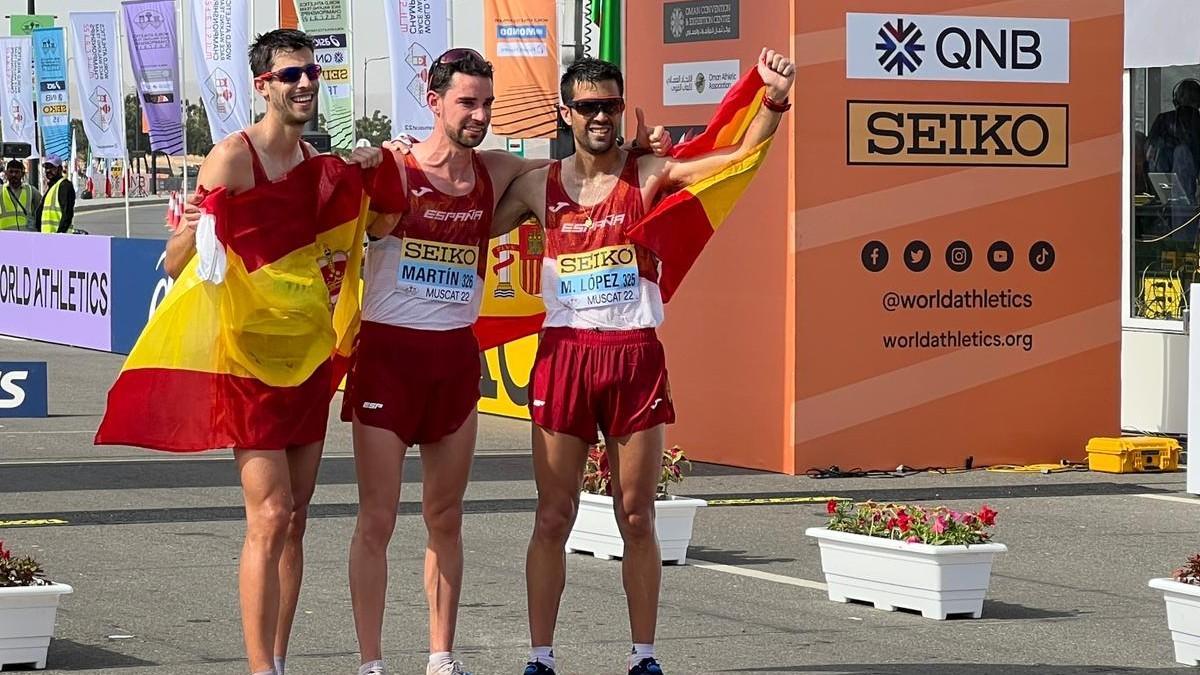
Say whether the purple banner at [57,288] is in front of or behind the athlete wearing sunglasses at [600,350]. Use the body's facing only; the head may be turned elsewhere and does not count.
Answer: behind

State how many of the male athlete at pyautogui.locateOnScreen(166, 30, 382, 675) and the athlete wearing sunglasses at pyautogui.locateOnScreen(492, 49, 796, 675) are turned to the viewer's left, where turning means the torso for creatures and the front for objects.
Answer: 0

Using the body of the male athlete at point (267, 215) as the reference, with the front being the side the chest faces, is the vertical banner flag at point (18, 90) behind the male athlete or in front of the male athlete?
behind

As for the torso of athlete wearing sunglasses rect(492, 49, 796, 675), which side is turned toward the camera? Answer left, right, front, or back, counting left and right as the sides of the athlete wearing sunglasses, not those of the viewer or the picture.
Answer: front

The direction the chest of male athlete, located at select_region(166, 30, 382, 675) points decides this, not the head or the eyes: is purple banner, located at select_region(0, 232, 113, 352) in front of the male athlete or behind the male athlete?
behind

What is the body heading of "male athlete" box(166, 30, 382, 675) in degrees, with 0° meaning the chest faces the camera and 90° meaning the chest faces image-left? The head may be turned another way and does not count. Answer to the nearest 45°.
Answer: approximately 315°

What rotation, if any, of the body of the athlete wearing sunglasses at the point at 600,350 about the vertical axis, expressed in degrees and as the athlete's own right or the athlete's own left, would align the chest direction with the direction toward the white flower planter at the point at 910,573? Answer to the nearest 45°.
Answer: approximately 135° to the athlete's own left

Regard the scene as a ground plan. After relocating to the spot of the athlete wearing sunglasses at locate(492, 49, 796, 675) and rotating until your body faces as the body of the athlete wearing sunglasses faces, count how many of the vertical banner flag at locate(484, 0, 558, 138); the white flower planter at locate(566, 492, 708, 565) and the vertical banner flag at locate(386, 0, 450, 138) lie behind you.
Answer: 3

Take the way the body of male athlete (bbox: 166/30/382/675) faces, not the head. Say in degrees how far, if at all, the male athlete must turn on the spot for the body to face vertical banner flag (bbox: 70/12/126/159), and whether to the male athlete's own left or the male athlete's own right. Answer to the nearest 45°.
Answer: approximately 135° to the male athlete's own left

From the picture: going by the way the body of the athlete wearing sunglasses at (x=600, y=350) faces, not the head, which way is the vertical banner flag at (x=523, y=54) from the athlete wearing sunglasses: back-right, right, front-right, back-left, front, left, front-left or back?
back

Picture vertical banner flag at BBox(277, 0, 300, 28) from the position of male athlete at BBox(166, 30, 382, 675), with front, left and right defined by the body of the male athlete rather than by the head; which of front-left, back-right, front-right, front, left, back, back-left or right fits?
back-left

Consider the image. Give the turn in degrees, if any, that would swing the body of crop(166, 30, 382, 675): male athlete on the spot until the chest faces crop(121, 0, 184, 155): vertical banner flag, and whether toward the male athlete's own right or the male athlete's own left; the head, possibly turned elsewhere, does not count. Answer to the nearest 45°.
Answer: approximately 135° to the male athlete's own left

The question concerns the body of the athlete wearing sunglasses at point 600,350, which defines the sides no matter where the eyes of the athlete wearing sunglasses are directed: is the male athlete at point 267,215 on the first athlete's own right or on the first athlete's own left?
on the first athlete's own right

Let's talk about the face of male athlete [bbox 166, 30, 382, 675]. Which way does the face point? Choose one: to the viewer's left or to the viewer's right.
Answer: to the viewer's right

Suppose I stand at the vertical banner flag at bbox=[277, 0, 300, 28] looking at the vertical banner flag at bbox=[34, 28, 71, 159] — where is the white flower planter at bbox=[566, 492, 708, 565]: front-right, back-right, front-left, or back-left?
back-left

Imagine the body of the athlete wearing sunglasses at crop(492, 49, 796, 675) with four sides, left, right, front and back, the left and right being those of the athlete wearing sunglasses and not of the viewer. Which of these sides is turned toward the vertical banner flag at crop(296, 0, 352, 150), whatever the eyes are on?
back
